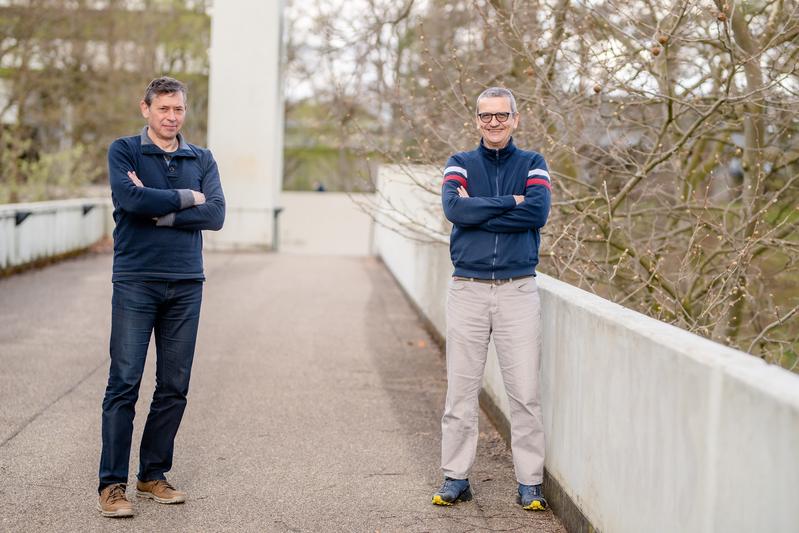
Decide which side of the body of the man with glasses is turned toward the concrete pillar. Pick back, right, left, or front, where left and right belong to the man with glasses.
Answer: back

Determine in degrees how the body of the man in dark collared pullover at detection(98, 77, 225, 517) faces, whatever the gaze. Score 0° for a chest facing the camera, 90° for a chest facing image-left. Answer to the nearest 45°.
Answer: approximately 315°

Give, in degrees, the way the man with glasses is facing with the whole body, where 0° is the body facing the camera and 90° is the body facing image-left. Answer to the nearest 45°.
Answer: approximately 0°

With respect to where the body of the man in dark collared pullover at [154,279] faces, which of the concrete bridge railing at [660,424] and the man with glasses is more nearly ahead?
the concrete bridge railing

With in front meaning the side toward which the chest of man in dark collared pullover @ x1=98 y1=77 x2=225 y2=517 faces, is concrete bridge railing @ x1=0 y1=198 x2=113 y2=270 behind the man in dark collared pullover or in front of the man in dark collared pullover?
behind

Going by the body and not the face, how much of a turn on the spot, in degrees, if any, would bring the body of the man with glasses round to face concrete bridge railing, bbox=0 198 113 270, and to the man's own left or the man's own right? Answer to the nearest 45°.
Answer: approximately 135° to the man's own right

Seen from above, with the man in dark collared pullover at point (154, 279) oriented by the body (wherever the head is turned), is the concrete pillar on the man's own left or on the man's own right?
on the man's own left
